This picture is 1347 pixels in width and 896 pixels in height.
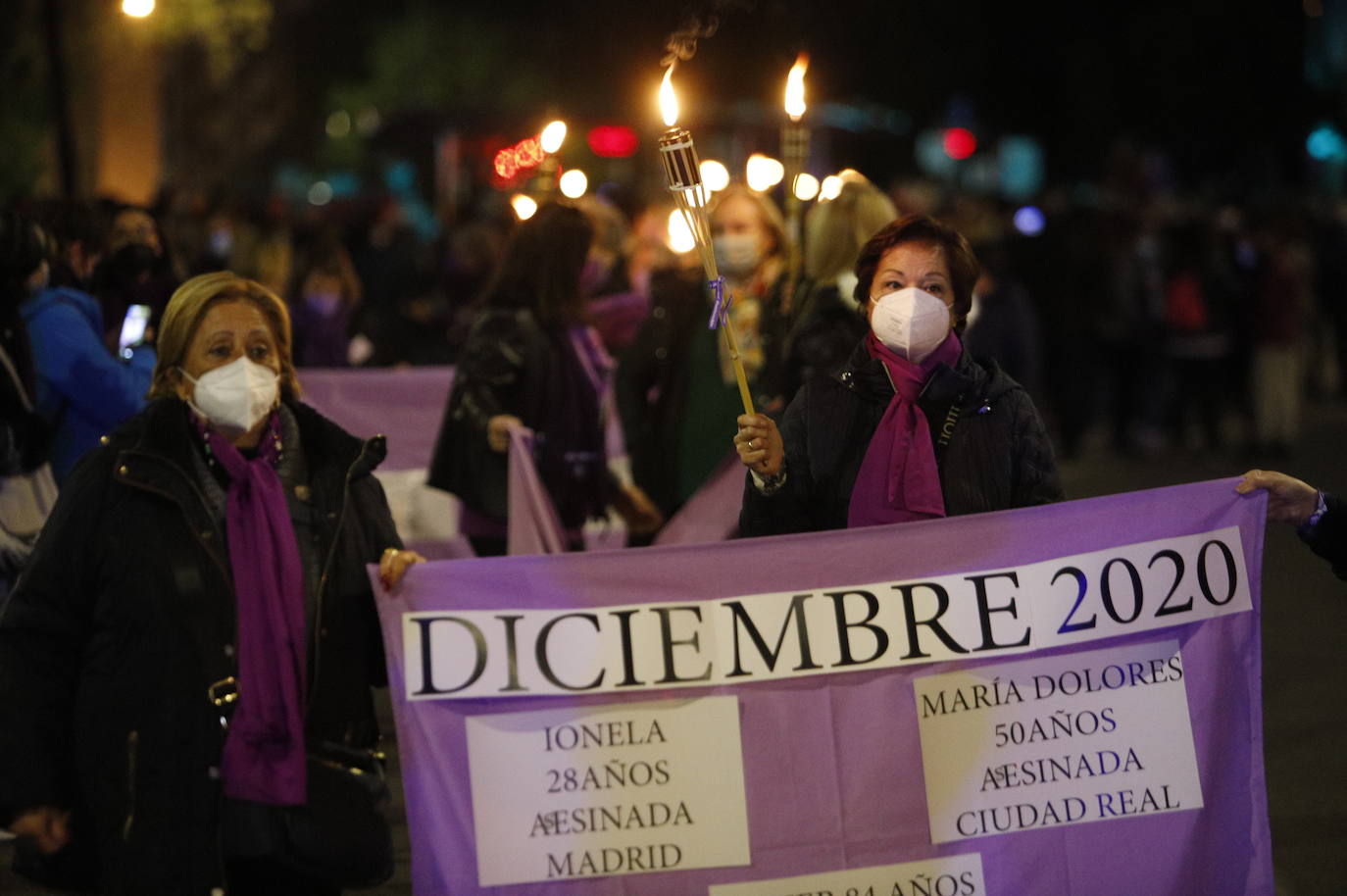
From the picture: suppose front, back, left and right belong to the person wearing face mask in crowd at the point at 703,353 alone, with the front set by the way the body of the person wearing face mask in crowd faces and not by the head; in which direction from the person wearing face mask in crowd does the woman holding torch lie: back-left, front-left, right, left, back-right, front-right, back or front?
front-left

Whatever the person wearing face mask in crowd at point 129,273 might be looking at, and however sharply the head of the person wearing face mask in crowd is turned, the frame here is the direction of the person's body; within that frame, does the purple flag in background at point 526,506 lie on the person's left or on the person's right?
on the person's left

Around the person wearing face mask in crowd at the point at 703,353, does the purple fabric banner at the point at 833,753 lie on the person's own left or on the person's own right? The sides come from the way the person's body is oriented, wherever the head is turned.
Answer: on the person's own left

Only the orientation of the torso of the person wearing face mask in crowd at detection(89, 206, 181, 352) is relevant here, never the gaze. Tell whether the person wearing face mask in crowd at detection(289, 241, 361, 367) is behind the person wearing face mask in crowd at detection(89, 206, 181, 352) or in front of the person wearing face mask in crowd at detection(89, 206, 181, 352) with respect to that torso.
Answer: behind

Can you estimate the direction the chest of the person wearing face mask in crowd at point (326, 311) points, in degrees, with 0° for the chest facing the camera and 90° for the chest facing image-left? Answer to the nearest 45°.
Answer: approximately 0°

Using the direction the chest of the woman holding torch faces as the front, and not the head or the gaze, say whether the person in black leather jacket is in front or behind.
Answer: behind

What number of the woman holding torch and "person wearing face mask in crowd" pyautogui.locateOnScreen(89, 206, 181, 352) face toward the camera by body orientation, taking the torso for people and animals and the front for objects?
2

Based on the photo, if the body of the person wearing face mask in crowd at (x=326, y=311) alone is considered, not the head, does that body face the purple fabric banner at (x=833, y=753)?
yes
